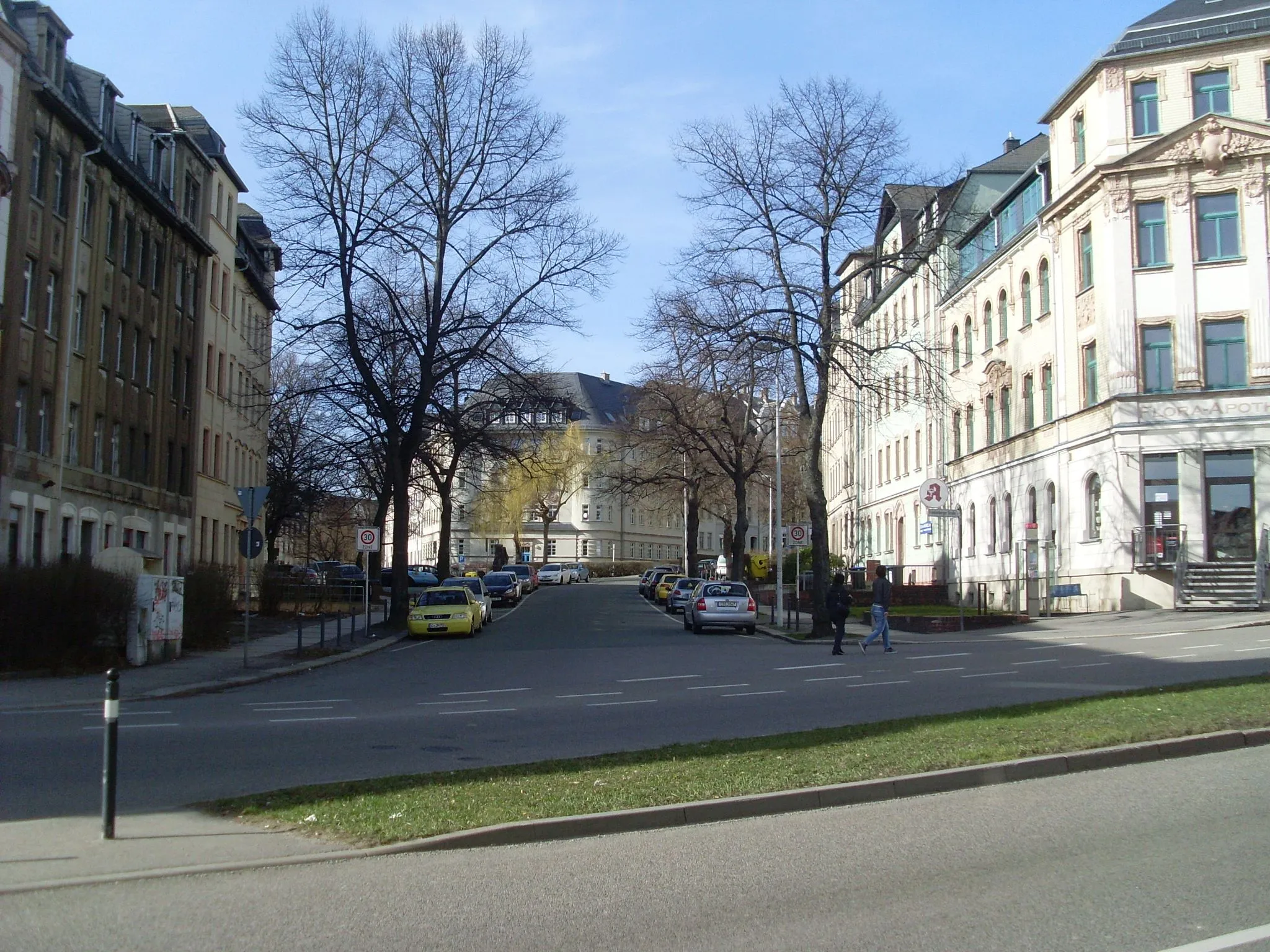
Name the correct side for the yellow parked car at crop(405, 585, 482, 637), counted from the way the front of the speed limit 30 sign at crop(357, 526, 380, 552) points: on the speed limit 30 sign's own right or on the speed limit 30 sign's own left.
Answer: on the speed limit 30 sign's own left

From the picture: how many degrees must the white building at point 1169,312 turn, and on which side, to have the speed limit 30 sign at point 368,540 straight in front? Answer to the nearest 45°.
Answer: approximately 90° to its right

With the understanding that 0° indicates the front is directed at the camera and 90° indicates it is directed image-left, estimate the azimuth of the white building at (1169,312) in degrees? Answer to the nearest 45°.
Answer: approximately 0°

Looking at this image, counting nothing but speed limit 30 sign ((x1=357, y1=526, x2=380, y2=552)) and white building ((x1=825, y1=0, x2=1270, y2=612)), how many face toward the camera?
2

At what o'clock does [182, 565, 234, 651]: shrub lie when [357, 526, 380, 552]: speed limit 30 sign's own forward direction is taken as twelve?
The shrub is roughly at 1 o'clock from the speed limit 30 sign.

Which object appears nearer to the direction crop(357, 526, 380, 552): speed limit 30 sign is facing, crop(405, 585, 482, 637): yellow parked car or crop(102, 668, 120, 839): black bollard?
the black bollard

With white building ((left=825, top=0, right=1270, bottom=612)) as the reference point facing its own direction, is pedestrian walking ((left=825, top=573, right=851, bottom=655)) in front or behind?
in front

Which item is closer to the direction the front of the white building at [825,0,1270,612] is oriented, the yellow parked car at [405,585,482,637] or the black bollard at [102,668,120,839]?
the black bollard

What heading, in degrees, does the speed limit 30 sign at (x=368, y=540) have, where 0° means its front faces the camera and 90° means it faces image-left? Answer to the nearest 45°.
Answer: approximately 0°

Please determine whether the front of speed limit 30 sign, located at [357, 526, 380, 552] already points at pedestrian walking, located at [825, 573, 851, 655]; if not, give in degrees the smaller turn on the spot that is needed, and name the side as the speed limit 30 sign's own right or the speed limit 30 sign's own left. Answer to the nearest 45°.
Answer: approximately 45° to the speed limit 30 sign's own left

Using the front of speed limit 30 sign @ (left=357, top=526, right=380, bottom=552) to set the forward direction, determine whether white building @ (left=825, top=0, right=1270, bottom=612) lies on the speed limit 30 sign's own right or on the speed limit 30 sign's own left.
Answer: on the speed limit 30 sign's own left

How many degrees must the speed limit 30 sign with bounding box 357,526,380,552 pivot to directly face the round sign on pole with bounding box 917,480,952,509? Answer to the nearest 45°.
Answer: approximately 45° to its left
